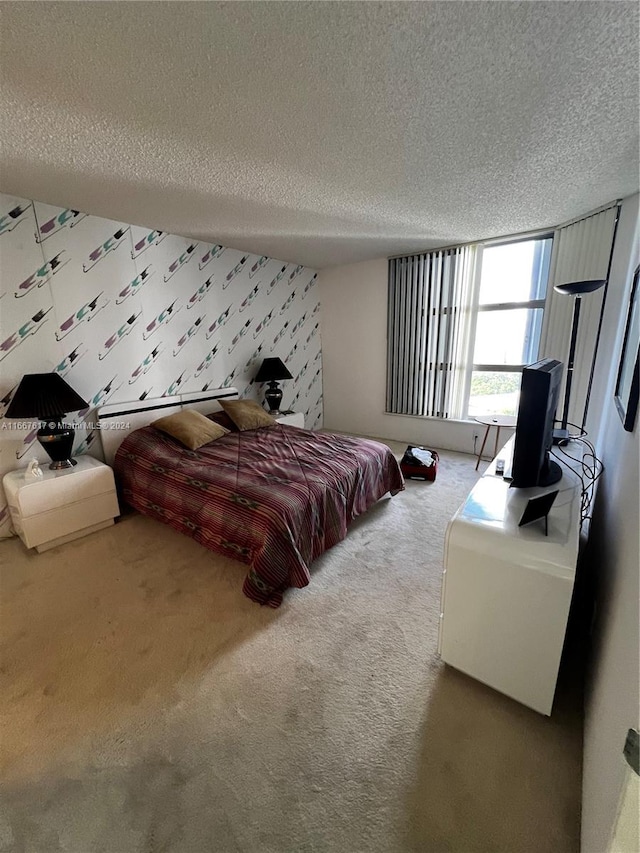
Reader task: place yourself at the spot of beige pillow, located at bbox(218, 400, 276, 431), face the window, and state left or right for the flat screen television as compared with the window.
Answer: right

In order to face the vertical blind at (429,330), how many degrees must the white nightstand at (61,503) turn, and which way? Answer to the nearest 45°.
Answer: approximately 45° to its left

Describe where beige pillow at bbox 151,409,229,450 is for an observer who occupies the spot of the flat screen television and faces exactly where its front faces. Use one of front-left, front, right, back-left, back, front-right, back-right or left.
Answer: front

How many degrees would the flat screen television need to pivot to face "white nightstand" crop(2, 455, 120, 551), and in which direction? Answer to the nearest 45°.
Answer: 0° — it already faces it

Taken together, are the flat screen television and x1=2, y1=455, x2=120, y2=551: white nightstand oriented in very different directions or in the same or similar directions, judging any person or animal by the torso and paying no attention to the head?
very different directions

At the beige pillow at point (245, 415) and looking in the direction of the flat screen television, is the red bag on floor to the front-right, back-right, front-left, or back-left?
front-left

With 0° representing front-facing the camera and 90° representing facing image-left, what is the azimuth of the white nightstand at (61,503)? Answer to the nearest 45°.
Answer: approximately 315°

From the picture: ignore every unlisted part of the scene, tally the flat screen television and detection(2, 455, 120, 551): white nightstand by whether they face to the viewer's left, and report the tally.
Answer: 1

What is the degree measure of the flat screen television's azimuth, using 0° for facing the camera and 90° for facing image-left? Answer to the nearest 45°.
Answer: approximately 90°

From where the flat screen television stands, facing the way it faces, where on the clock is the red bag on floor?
The red bag on floor is roughly at 2 o'clock from the flat screen television.

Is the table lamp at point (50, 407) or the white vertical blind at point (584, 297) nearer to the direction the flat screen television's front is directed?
the table lamp

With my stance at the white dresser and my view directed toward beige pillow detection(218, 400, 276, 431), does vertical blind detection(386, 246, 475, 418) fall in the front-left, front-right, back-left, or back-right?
front-right

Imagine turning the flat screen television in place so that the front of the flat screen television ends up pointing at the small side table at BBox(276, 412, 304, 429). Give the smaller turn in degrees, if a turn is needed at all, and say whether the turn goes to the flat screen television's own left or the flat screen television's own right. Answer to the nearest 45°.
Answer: approximately 45° to the flat screen television's own right

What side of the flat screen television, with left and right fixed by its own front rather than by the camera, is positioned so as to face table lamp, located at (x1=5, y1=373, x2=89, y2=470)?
front

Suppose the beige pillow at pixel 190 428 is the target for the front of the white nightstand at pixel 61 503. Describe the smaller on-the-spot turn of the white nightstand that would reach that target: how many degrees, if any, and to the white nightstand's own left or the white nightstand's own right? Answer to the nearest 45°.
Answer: approximately 45° to the white nightstand's own left

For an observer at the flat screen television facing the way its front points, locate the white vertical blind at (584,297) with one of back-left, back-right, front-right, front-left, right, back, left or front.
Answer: right

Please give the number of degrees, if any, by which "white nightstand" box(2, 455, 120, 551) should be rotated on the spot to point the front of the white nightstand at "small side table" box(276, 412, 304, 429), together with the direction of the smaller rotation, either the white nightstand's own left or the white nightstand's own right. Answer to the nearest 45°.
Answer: approximately 45° to the white nightstand's own left
